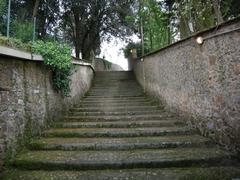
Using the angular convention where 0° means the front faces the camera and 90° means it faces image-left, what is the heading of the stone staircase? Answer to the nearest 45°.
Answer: approximately 0°

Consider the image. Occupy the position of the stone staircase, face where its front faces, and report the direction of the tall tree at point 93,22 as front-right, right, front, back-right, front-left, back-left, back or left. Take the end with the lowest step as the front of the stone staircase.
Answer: back

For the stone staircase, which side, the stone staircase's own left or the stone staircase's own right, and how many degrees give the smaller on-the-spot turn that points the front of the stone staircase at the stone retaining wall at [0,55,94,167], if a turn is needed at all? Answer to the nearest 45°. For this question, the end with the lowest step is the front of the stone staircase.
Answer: approximately 90° to the stone staircase's own right

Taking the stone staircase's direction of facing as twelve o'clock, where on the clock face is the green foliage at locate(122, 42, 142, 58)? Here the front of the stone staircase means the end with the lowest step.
The green foliage is roughly at 6 o'clock from the stone staircase.

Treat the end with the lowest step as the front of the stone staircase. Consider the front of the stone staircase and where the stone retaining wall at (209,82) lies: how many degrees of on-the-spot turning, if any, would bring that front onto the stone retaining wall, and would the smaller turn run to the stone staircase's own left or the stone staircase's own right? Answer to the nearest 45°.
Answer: approximately 90° to the stone staircase's own left

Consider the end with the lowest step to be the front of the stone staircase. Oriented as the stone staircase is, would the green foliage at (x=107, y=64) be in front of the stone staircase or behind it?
behind
